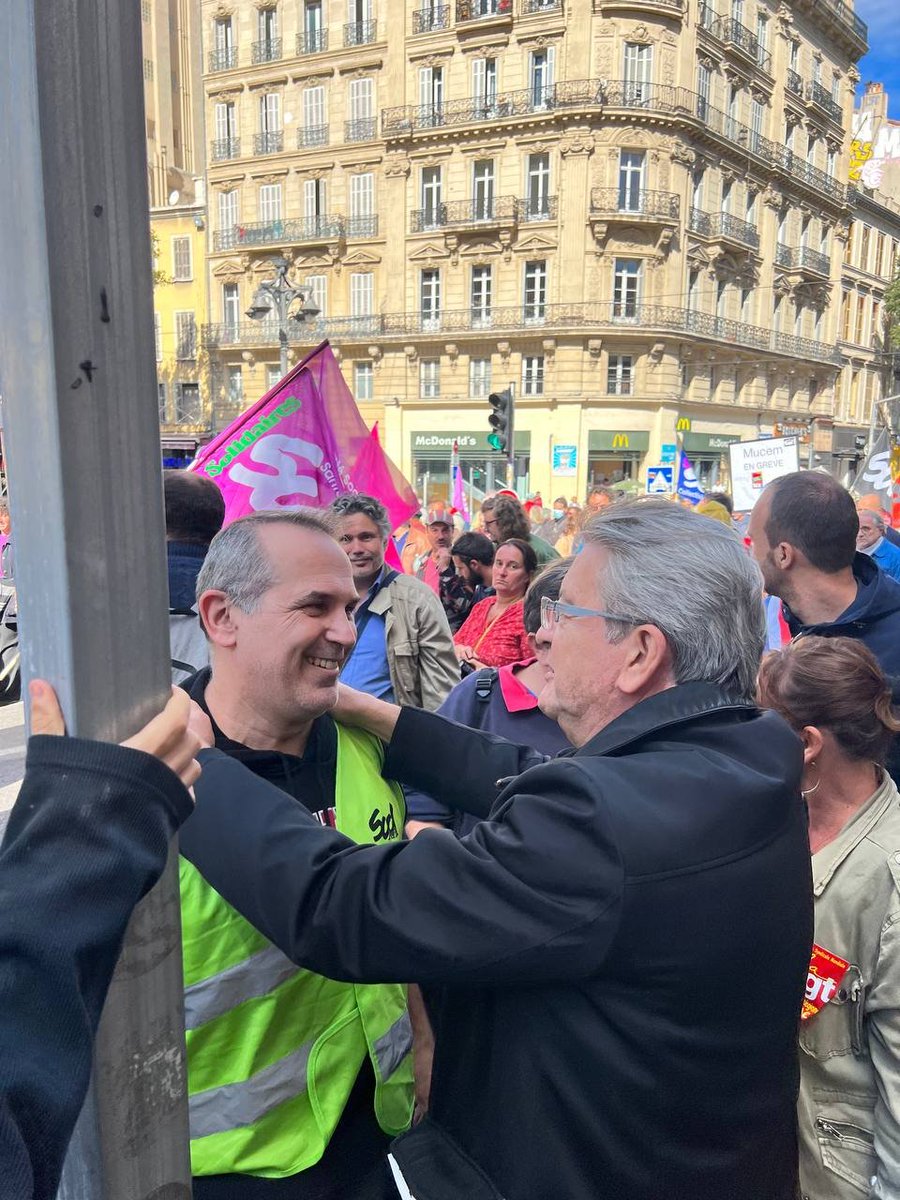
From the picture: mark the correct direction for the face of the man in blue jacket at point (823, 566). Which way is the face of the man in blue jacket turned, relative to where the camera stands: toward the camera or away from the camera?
away from the camera

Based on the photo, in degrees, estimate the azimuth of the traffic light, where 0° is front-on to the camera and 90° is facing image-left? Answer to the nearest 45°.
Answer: approximately 45°

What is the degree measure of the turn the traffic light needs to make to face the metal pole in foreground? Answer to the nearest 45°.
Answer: approximately 45° to its left

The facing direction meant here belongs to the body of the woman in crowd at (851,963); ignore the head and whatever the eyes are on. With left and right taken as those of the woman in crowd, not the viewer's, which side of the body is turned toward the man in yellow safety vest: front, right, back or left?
front

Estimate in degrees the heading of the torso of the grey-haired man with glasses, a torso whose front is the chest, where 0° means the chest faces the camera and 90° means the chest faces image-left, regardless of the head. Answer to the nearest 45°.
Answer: approximately 135°

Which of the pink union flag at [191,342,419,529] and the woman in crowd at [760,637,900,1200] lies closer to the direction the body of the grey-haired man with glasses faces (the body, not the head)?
the pink union flag

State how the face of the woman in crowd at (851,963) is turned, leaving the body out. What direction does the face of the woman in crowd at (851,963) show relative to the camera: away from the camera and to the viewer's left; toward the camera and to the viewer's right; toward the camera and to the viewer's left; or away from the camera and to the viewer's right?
away from the camera and to the viewer's left

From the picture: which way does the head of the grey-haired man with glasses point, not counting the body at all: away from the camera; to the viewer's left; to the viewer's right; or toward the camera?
to the viewer's left

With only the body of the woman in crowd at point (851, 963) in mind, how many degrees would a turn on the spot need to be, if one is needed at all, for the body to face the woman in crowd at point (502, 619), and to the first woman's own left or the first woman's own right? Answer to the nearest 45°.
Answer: approximately 90° to the first woman's own right

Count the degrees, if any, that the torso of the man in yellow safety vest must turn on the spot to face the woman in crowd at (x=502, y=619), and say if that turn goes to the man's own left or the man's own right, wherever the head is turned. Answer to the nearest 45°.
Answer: approximately 135° to the man's own left

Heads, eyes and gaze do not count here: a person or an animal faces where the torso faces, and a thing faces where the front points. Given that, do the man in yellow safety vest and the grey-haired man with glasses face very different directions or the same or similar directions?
very different directions

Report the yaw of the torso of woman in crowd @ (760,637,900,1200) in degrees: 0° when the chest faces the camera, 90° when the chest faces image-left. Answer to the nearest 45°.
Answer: approximately 45°

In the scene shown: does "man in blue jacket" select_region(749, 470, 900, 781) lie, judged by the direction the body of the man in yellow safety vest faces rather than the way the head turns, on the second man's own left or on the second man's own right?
on the second man's own left
